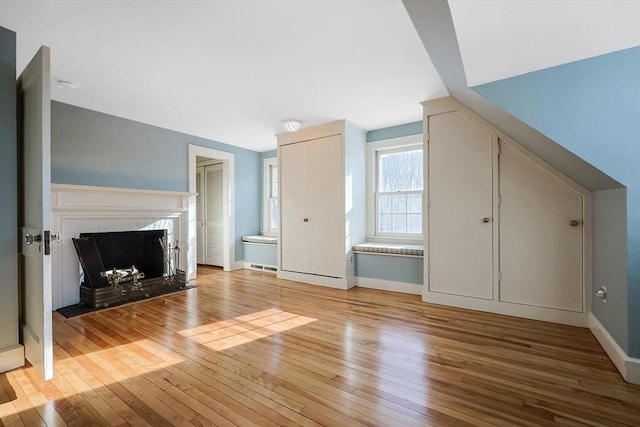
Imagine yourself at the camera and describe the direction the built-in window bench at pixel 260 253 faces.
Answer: facing the viewer and to the left of the viewer

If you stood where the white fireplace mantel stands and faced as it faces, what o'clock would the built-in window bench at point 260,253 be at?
The built-in window bench is roughly at 10 o'clock from the white fireplace mantel.

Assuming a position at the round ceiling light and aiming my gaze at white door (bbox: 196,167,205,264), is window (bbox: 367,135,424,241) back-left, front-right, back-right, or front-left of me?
back-right

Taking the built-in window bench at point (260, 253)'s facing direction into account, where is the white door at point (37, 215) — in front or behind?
in front

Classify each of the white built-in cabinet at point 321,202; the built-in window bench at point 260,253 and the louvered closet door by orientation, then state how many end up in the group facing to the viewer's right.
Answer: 0

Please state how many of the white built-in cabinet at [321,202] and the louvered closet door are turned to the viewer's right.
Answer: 0

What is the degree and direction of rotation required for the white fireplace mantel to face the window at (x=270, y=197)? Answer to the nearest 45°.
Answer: approximately 45° to its left

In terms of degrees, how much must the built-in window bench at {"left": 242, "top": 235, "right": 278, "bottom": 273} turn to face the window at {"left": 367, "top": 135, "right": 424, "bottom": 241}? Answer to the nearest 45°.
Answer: approximately 90° to its left

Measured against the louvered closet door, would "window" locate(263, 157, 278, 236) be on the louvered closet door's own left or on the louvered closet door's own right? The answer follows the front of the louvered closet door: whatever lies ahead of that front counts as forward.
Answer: on the louvered closet door's own left

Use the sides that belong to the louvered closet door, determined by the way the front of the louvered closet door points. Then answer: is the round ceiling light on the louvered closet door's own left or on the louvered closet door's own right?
on the louvered closet door's own left

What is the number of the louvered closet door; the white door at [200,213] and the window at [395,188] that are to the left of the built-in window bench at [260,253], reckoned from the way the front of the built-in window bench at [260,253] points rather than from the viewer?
1

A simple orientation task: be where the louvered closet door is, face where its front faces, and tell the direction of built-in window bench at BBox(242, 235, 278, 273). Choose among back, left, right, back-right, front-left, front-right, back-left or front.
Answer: left

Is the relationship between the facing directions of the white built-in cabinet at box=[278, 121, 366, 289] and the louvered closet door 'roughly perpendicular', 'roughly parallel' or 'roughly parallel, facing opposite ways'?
roughly parallel

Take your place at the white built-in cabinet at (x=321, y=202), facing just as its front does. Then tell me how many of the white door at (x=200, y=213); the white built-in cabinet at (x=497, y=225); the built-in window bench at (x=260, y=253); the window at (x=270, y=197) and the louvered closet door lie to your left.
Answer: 1

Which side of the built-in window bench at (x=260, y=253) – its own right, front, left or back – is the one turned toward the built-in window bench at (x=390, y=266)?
left

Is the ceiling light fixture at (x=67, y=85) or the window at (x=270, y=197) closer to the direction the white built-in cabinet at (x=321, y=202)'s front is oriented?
the ceiling light fixture
